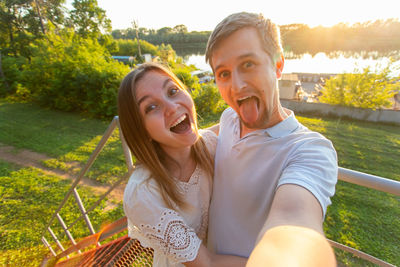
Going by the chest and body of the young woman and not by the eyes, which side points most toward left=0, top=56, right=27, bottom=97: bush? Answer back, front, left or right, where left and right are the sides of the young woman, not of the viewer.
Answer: back

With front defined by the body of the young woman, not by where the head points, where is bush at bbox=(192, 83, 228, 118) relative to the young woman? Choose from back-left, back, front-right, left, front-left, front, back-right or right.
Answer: back-left

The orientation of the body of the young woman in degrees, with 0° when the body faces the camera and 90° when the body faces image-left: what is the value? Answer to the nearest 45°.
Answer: approximately 315°

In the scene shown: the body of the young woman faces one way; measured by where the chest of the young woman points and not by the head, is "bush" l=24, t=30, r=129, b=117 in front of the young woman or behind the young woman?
behind

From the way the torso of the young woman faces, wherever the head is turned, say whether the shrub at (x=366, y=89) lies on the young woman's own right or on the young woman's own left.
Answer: on the young woman's own left

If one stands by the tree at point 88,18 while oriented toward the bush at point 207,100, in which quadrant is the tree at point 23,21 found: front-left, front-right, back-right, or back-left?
back-right

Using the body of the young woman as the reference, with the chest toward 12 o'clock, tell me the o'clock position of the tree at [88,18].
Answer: The tree is roughly at 7 o'clock from the young woman.

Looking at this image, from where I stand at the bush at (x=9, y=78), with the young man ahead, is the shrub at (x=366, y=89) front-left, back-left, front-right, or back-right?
front-left

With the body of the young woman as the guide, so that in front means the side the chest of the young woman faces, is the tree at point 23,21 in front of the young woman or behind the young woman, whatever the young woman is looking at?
behind

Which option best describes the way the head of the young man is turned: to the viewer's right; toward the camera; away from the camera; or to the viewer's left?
toward the camera
